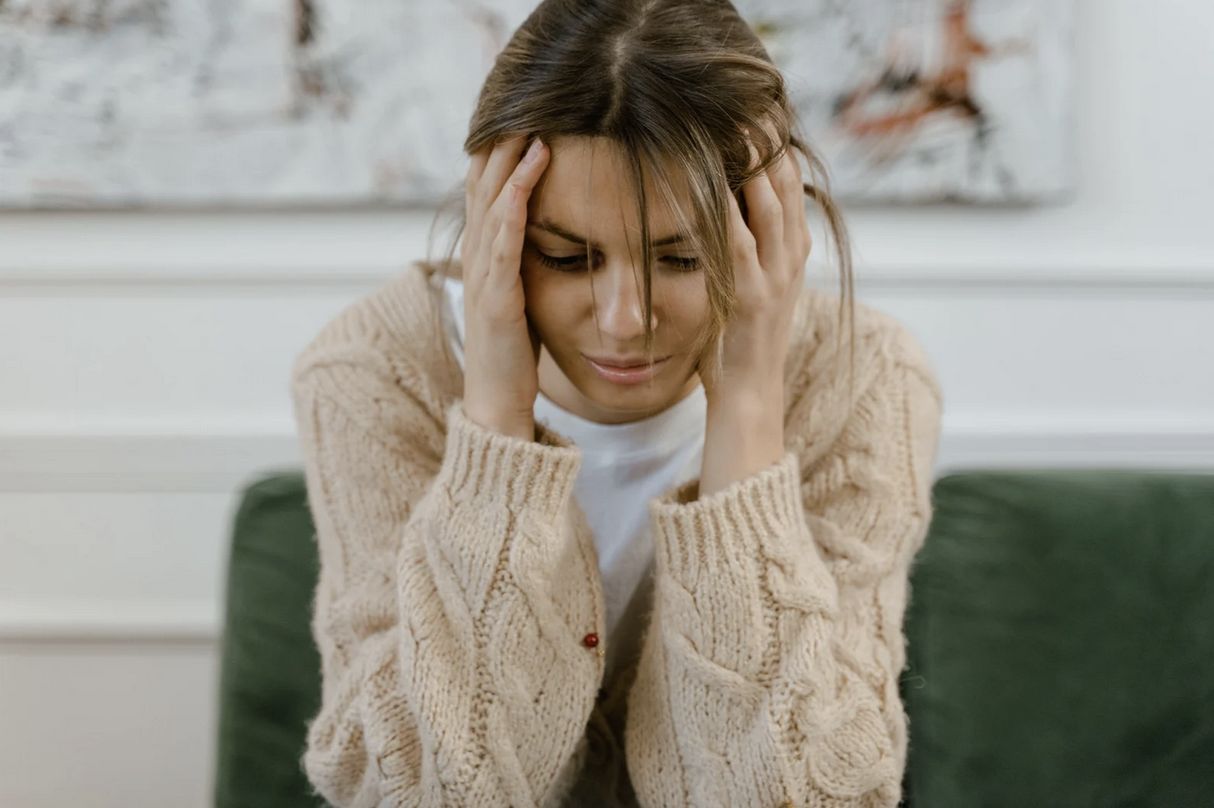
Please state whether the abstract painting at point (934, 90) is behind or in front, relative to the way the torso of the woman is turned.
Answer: behind

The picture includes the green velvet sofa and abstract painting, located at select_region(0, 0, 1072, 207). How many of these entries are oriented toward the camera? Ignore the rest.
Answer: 2

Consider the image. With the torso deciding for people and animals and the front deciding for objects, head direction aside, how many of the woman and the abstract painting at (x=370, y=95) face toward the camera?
2

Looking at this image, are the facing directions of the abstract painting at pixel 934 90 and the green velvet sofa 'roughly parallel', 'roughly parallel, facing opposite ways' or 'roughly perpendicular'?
roughly parallel

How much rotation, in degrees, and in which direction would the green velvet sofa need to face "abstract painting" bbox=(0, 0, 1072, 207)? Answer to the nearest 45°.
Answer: approximately 135° to its right

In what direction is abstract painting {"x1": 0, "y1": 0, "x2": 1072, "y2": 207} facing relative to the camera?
toward the camera

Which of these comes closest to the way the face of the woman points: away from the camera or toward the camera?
toward the camera

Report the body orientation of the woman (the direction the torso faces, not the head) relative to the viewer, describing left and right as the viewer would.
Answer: facing the viewer

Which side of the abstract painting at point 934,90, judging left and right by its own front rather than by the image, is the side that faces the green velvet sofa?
front

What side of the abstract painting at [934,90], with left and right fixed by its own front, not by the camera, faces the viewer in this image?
front

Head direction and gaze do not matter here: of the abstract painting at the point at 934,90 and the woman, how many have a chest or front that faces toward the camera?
2
